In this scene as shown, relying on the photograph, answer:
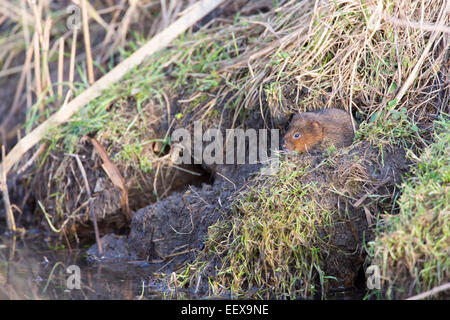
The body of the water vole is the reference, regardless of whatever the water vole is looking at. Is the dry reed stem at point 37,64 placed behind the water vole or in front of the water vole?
in front

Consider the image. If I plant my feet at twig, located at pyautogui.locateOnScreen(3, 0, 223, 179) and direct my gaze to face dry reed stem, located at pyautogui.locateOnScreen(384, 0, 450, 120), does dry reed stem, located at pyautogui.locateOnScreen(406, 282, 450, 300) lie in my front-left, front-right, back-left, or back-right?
front-right

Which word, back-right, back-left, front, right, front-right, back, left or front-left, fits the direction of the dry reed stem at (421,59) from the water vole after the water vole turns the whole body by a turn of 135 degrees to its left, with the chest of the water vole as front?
front-left

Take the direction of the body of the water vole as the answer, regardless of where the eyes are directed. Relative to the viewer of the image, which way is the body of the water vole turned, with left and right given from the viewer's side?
facing to the left of the viewer

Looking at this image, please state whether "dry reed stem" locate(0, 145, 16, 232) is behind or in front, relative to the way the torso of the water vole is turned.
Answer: in front

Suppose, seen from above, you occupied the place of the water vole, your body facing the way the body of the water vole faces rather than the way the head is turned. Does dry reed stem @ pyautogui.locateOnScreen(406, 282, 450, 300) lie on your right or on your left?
on your left

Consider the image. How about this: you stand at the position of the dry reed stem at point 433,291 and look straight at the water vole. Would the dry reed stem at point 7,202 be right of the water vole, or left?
left
